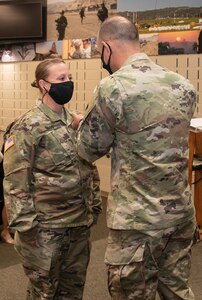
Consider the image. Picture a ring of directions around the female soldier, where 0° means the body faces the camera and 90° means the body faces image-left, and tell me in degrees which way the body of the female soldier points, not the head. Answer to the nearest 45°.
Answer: approximately 315°
